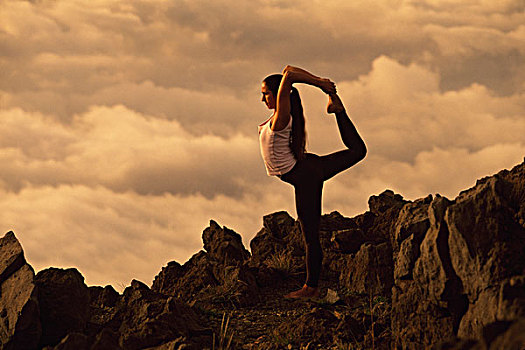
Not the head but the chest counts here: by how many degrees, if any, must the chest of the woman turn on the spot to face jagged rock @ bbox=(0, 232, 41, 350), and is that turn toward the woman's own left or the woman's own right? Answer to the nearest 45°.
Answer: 0° — they already face it

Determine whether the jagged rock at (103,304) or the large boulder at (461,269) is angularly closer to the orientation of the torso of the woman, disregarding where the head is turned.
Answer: the jagged rock

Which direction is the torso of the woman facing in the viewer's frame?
to the viewer's left

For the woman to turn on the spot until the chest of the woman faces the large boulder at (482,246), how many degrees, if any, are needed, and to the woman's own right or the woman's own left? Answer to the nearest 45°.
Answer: approximately 135° to the woman's own left

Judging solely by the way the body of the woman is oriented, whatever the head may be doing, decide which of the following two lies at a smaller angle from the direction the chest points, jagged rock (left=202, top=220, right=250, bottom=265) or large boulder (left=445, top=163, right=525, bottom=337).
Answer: the jagged rock

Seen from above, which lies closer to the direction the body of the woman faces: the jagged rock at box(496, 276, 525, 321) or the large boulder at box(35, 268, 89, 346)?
the large boulder

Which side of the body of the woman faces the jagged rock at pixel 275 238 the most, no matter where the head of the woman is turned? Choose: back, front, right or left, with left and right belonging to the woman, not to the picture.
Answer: right

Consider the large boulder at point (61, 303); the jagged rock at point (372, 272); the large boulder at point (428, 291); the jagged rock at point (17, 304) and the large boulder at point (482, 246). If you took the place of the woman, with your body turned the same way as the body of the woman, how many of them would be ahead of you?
2

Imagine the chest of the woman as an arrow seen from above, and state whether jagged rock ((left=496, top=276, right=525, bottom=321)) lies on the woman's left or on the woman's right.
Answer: on the woman's left

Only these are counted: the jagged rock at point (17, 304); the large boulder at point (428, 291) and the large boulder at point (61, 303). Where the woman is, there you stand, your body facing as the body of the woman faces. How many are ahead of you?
2
